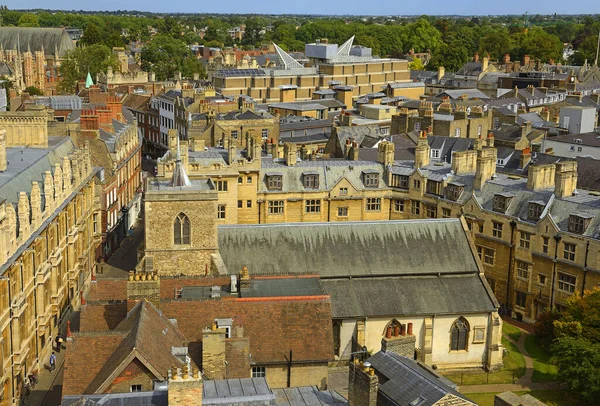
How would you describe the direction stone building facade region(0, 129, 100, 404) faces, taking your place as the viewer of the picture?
facing the viewer and to the right of the viewer

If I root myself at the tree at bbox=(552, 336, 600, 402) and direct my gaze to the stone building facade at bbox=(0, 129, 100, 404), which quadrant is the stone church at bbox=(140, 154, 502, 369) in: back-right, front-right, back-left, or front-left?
front-right

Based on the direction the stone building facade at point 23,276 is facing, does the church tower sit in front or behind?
in front

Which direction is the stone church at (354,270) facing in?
to the viewer's left

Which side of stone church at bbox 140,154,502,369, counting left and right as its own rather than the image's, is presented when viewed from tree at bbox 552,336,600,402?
back

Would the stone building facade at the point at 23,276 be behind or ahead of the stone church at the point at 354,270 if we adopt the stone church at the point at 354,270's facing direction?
ahead

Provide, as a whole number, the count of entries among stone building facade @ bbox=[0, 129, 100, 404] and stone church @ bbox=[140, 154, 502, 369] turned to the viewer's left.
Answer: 1
